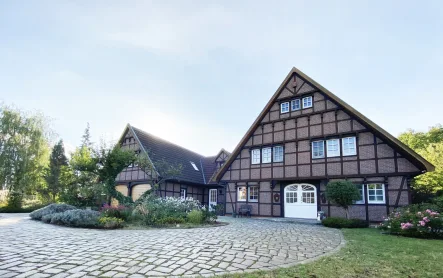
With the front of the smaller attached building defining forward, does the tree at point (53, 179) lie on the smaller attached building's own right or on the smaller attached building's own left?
on the smaller attached building's own right

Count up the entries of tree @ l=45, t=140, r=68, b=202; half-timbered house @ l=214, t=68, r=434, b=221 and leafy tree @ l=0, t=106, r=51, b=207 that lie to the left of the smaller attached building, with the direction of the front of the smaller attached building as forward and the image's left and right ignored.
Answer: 1

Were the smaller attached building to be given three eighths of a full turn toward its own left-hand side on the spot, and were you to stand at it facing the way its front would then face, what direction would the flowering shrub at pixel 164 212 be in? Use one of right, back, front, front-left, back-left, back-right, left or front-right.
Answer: right

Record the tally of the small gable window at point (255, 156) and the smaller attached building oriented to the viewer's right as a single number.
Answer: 0

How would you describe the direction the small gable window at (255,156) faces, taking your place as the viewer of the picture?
facing the viewer

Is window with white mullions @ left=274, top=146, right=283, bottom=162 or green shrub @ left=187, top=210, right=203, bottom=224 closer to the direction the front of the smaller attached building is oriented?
the green shrub

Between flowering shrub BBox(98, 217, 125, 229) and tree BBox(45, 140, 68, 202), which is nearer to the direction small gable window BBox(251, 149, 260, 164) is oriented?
the flowering shrub

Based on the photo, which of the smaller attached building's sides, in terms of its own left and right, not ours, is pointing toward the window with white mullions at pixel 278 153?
left

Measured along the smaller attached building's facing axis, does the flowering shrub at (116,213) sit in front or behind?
in front

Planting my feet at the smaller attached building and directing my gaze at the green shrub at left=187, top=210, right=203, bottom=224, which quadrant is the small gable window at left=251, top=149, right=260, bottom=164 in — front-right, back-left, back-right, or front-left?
front-left

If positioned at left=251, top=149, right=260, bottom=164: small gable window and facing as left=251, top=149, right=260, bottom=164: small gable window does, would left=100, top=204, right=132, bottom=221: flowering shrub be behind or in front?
in front

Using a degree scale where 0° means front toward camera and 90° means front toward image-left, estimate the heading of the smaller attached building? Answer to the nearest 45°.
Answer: approximately 45°

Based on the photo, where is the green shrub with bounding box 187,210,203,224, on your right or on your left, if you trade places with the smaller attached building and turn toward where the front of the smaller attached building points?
on your left
